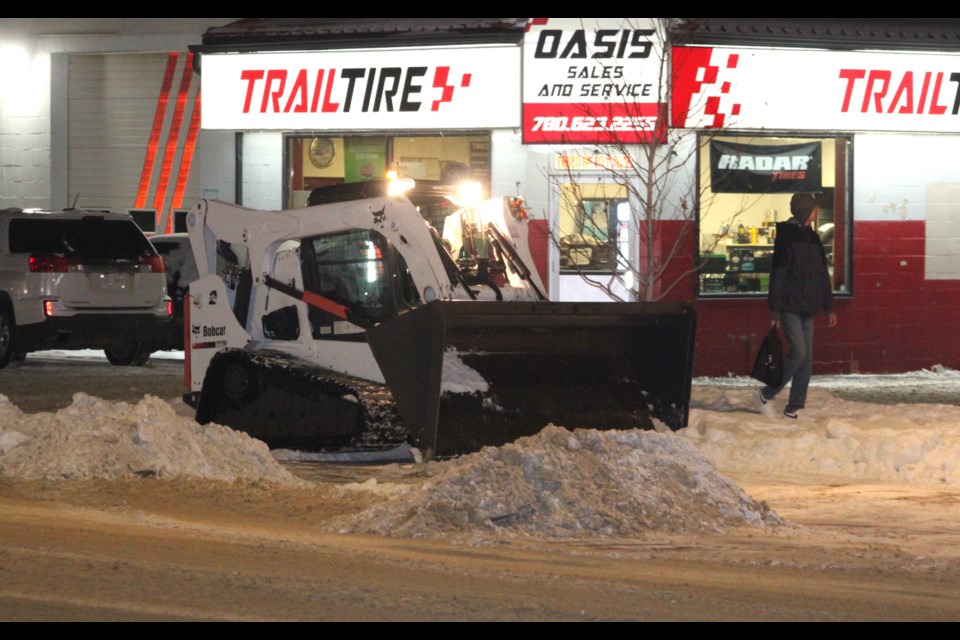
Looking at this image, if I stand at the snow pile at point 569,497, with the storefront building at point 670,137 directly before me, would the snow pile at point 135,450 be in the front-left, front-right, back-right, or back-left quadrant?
front-left

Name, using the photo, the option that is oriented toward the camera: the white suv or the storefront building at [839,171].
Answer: the storefront building

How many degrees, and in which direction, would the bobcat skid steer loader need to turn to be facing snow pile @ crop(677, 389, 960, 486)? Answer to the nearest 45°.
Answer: approximately 45° to its left

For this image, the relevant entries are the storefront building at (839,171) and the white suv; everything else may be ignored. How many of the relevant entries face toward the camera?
1

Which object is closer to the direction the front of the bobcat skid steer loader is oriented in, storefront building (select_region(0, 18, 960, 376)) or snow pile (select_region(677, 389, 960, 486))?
the snow pile

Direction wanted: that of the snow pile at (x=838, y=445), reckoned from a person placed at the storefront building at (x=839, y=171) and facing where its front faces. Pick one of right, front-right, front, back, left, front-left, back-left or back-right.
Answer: front

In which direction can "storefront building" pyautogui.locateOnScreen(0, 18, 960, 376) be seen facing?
toward the camera

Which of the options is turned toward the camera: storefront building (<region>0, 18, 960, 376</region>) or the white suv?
the storefront building

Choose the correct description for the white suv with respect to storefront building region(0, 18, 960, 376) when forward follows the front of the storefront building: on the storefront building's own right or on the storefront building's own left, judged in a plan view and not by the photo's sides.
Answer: on the storefront building's own right

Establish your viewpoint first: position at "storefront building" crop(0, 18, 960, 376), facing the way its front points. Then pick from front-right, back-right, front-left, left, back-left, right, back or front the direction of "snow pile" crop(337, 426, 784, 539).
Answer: front

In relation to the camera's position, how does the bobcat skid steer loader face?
facing the viewer and to the right of the viewer

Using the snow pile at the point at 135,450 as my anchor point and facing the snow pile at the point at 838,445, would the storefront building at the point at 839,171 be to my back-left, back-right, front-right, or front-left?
front-left

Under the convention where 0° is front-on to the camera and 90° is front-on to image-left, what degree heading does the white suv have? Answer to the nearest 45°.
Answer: approximately 135°

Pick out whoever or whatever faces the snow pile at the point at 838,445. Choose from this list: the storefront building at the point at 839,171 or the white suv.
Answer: the storefront building

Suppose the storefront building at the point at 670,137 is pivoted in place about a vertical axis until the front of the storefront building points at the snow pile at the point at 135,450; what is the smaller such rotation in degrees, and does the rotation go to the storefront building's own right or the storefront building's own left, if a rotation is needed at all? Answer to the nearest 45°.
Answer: approximately 45° to the storefront building's own right
